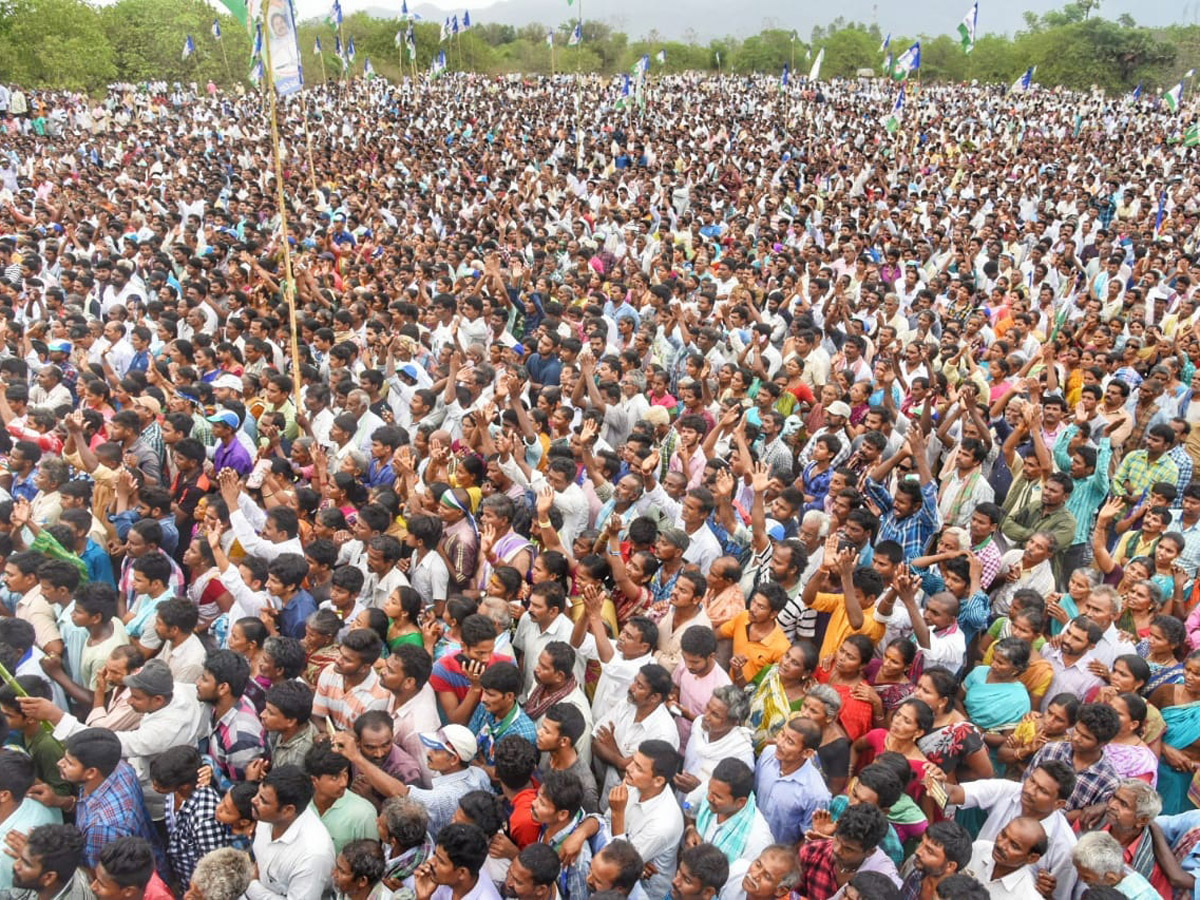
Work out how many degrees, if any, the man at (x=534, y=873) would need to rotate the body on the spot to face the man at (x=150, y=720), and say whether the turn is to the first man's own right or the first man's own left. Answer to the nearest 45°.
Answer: approximately 90° to the first man's own right

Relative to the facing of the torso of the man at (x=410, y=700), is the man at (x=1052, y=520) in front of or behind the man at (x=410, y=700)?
behind

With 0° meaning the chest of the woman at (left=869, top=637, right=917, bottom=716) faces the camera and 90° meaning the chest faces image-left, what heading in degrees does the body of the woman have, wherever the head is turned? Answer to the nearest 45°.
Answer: approximately 45°

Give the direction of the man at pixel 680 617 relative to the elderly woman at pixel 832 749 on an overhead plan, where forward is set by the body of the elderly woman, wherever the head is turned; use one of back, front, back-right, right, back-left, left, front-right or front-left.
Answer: right

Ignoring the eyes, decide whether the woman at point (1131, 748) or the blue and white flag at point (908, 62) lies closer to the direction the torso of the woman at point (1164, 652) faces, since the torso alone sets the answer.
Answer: the woman

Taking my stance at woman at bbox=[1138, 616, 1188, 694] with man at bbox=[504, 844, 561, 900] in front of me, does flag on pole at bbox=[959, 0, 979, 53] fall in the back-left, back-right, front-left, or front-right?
back-right
